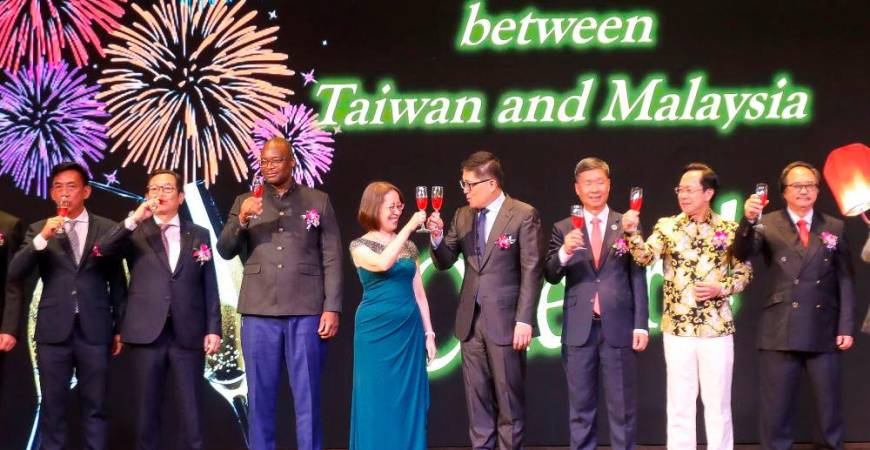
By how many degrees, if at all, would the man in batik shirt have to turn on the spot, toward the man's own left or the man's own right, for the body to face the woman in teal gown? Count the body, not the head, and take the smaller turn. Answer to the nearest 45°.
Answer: approximately 90° to the man's own right

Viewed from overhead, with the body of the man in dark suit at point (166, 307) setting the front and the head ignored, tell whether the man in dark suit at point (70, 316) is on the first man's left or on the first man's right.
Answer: on the first man's right

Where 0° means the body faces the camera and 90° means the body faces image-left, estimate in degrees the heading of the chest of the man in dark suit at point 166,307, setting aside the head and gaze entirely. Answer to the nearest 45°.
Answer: approximately 0°

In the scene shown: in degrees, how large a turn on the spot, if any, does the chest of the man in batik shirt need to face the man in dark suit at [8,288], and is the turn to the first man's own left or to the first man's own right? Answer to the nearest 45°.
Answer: approximately 90° to the first man's own right

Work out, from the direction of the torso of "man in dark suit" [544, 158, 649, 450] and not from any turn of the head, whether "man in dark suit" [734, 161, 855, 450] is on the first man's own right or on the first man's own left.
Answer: on the first man's own left

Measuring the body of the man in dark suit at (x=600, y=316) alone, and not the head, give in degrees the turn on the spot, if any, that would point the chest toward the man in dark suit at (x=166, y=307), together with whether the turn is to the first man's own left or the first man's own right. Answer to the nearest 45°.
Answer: approximately 90° to the first man's own right

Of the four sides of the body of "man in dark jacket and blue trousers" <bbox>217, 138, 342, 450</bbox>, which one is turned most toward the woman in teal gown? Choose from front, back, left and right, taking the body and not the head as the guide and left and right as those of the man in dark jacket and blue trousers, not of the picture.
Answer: left

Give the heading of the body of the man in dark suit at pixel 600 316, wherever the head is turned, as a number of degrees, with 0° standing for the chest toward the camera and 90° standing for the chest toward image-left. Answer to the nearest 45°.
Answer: approximately 0°

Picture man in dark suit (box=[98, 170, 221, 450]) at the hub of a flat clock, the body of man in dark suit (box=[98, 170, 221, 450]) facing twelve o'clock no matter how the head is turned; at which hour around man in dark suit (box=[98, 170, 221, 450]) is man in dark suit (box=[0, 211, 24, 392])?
man in dark suit (box=[0, 211, 24, 392]) is roughly at 4 o'clock from man in dark suit (box=[98, 170, 221, 450]).
